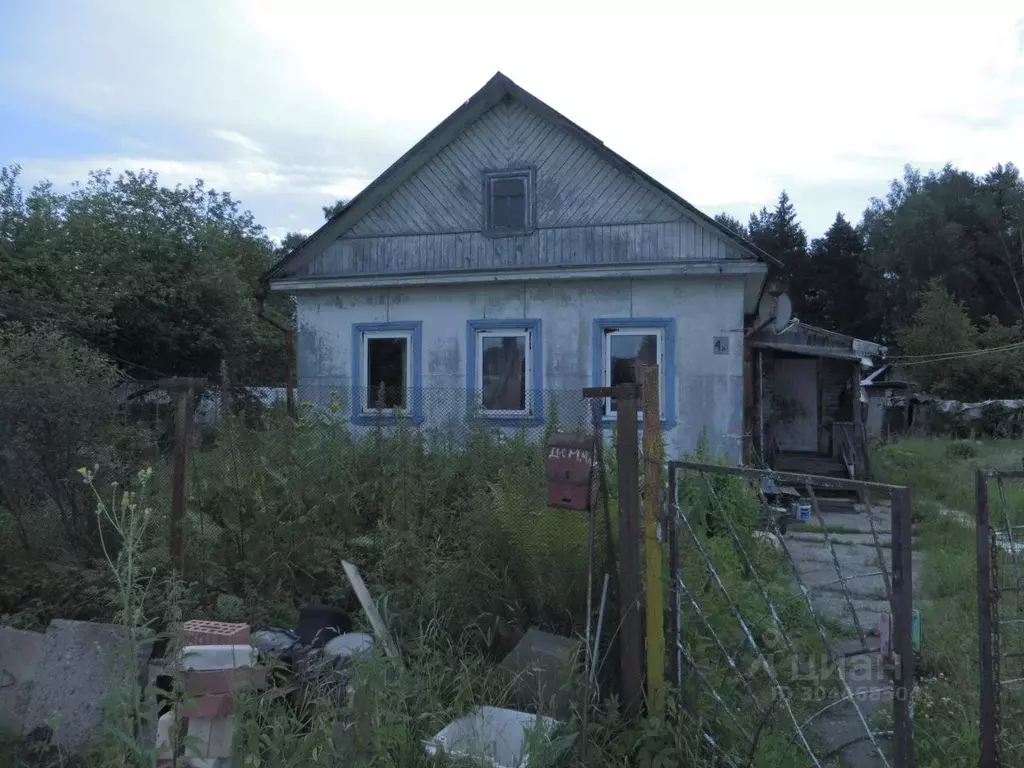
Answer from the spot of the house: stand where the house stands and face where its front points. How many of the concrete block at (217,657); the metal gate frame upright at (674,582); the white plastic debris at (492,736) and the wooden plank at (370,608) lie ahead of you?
4

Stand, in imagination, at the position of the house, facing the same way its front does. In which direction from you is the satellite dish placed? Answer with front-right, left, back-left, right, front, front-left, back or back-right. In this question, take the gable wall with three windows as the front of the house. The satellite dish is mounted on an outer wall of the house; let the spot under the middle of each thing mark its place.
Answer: left

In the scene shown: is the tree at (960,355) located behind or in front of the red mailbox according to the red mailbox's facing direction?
behind

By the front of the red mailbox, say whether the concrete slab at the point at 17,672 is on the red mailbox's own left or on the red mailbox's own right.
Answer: on the red mailbox's own right

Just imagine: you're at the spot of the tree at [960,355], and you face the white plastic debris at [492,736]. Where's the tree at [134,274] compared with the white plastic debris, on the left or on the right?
right

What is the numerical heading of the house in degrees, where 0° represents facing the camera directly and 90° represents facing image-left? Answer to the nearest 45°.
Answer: approximately 0°

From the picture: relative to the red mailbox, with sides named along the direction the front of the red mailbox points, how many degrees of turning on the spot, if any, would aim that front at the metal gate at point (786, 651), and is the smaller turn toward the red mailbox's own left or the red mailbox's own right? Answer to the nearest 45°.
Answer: approximately 90° to the red mailbox's own left

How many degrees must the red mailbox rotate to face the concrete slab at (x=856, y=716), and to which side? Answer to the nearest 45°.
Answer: approximately 90° to its left

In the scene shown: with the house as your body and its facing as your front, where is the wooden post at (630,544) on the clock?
The wooden post is roughly at 12 o'clock from the house.

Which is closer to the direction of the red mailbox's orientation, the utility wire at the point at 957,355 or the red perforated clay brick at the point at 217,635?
the red perforated clay brick

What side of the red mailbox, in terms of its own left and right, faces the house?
back

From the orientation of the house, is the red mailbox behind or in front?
in front

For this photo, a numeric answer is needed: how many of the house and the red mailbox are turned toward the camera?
2

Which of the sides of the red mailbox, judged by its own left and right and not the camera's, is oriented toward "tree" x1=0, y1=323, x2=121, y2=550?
right

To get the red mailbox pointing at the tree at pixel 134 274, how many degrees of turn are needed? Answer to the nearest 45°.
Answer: approximately 135° to its right

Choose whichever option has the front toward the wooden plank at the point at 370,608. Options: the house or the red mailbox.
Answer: the house

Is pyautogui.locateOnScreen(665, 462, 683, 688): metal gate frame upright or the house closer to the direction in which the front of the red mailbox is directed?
the metal gate frame upright
